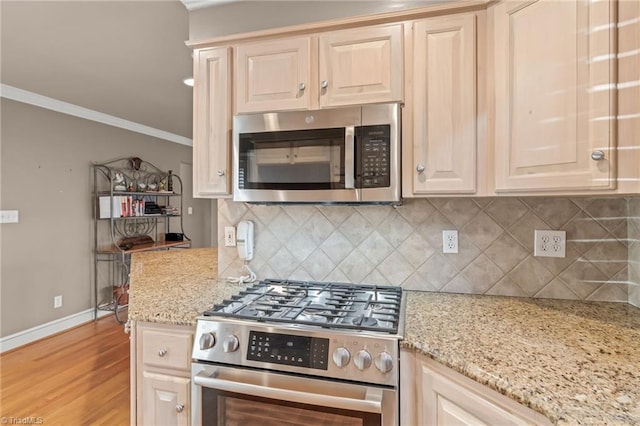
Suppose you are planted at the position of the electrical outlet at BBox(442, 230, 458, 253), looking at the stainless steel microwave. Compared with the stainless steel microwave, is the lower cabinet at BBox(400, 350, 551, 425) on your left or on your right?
left

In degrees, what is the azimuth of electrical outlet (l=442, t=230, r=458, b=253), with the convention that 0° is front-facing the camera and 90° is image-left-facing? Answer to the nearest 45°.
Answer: approximately 0°

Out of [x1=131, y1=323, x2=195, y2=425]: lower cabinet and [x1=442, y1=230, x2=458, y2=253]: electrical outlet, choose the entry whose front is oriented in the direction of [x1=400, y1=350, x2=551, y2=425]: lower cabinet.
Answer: the electrical outlet

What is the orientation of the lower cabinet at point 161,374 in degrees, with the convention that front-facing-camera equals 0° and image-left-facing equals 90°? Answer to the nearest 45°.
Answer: approximately 45°

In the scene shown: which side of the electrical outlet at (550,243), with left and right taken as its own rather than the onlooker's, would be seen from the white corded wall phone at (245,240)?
right

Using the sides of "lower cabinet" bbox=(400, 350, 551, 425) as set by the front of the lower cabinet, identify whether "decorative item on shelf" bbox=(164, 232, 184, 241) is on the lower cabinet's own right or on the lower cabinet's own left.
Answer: on the lower cabinet's own right

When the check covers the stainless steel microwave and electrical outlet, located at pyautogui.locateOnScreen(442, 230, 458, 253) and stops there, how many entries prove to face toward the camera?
2

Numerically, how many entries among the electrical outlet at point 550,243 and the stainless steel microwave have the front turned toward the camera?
2

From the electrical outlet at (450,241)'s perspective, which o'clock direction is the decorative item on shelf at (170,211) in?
The decorative item on shelf is roughly at 4 o'clock from the electrical outlet.
